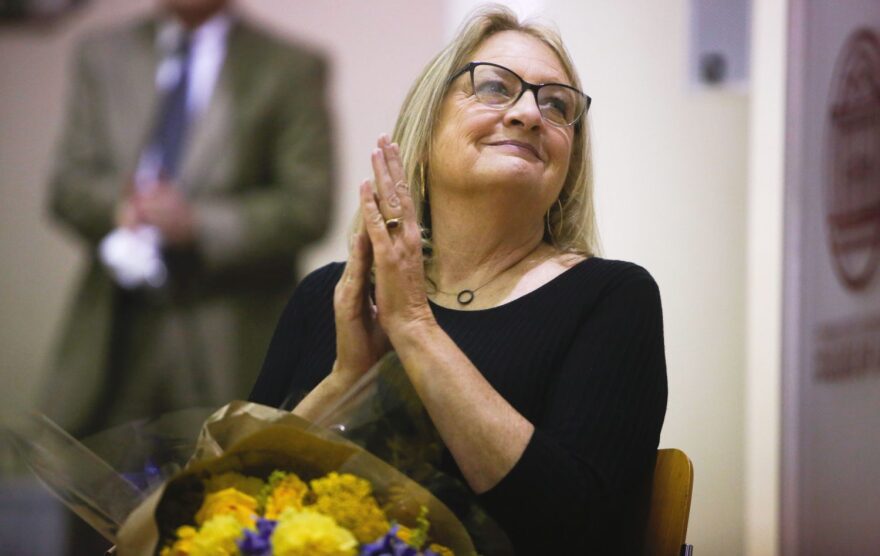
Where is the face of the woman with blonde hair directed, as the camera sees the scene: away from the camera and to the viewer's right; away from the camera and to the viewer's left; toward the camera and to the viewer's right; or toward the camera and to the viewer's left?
toward the camera and to the viewer's right

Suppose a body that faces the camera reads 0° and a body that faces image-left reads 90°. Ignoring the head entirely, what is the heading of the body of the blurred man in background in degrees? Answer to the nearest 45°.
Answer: approximately 45°

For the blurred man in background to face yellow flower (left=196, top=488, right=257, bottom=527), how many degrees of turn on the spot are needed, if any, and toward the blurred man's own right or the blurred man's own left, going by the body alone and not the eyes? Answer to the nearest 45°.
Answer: approximately 45° to the blurred man's own left

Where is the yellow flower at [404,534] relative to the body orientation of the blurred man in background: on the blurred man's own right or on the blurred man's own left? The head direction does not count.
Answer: on the blurred man's own left

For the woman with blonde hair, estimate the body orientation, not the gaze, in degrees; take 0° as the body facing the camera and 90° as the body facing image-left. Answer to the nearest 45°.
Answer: approximately 45°
